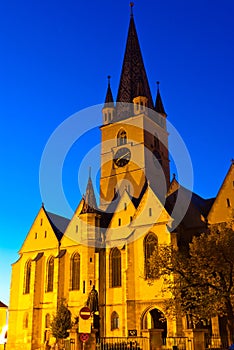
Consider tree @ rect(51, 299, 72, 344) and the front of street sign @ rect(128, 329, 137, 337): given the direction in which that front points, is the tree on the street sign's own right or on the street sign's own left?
on the street sign's own right

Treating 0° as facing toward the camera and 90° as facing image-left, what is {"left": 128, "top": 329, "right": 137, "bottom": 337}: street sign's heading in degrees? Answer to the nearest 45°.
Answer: approximately 0°
